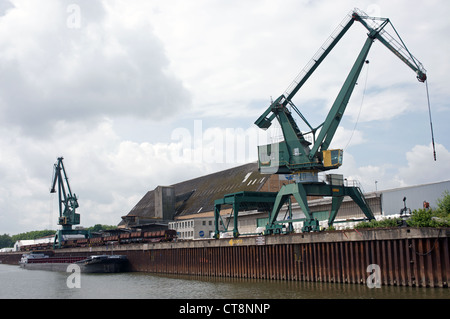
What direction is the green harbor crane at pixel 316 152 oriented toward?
to the viewer's right
